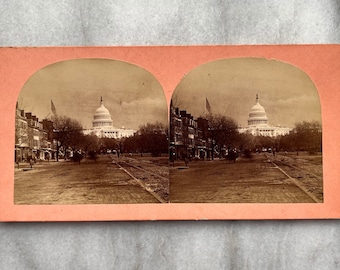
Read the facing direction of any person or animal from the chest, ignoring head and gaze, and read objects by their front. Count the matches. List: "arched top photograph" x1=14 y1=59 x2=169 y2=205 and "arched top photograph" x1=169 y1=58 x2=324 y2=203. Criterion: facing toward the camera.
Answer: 2

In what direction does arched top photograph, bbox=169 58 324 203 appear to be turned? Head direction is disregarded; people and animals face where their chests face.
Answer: toward the camera

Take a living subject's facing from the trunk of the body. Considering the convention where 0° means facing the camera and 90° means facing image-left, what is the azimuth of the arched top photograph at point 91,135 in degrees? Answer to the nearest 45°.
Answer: approximately 0°

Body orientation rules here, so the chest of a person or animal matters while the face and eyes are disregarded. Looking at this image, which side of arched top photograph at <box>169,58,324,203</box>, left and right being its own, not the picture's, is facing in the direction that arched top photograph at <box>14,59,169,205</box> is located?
right

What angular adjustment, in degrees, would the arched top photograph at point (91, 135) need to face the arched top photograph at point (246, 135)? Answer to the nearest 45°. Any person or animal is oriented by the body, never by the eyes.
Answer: approximately 90° to its left

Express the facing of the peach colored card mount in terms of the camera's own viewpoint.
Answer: facing the viewer

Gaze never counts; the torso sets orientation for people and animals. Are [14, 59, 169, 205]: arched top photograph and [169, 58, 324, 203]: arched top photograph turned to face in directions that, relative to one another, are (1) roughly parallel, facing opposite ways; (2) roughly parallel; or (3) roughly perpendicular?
roughly parallel
